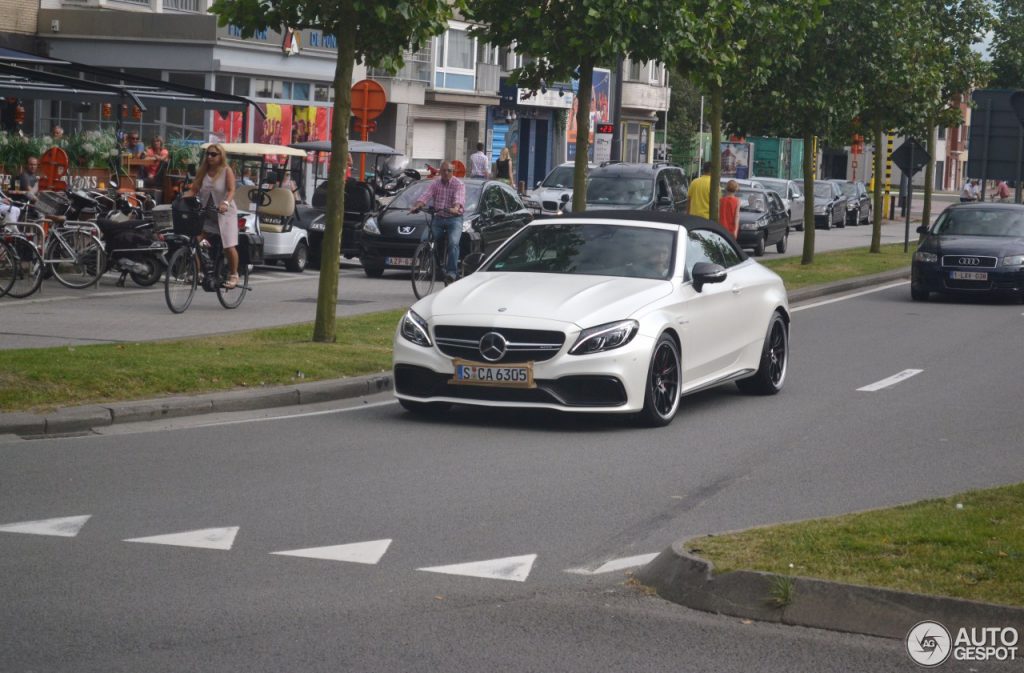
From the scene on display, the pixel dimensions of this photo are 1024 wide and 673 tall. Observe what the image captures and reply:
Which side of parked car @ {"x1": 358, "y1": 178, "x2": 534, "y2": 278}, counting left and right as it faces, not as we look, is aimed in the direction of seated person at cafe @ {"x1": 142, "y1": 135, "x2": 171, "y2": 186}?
right

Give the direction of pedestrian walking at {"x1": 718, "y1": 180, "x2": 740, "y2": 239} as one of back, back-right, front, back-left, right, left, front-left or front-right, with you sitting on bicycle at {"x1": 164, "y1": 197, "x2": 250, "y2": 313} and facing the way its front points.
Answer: back

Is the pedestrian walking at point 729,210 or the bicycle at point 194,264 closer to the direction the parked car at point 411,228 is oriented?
the bicycle

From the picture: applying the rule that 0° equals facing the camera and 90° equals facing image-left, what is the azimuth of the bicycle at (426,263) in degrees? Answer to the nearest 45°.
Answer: approximately 45°
